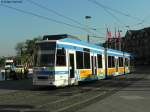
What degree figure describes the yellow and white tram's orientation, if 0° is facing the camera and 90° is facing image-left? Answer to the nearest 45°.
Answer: approximately 45°
